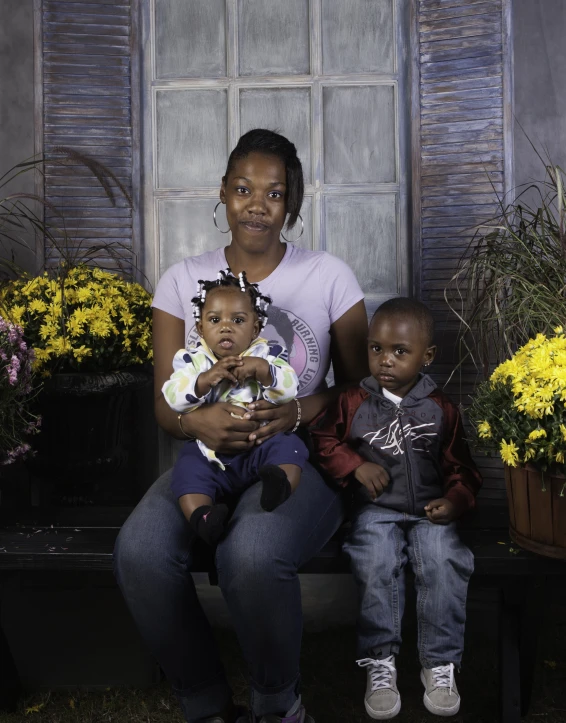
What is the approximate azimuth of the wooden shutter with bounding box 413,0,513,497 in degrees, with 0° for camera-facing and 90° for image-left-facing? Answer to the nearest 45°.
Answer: approximately 0°

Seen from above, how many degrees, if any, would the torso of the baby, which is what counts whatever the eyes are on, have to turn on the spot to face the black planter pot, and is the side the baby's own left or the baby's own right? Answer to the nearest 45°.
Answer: approximately 135° to the baby's own right

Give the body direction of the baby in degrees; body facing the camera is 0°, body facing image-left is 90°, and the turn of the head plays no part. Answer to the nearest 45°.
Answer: approximately 0°

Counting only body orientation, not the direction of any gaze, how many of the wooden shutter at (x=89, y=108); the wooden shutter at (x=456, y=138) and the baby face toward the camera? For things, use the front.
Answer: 3

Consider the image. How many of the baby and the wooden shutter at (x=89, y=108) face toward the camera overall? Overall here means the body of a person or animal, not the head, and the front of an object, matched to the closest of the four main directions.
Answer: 2

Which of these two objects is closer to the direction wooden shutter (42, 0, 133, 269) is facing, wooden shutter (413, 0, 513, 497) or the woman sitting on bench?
the woman sitting on bench

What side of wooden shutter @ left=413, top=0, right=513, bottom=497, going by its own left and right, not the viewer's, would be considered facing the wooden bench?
front
